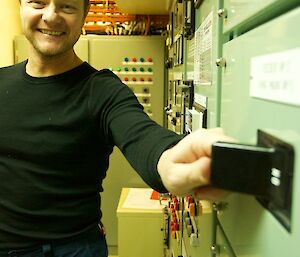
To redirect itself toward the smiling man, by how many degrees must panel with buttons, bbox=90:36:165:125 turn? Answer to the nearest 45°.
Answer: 0° — it already faces them

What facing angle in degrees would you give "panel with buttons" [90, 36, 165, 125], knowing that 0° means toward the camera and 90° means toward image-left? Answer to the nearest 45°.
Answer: approximately 0°

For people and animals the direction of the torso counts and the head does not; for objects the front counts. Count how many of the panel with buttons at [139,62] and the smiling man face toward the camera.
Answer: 2

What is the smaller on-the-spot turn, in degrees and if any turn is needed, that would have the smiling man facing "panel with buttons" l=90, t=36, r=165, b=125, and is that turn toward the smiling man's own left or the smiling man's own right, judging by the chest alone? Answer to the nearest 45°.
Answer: approximately 180°

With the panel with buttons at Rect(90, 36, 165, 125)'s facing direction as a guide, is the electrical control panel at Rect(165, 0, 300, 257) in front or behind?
in front

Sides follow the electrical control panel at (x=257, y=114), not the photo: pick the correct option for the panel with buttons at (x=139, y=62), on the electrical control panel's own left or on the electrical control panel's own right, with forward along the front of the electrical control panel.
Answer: on the electrical control panel's own right
